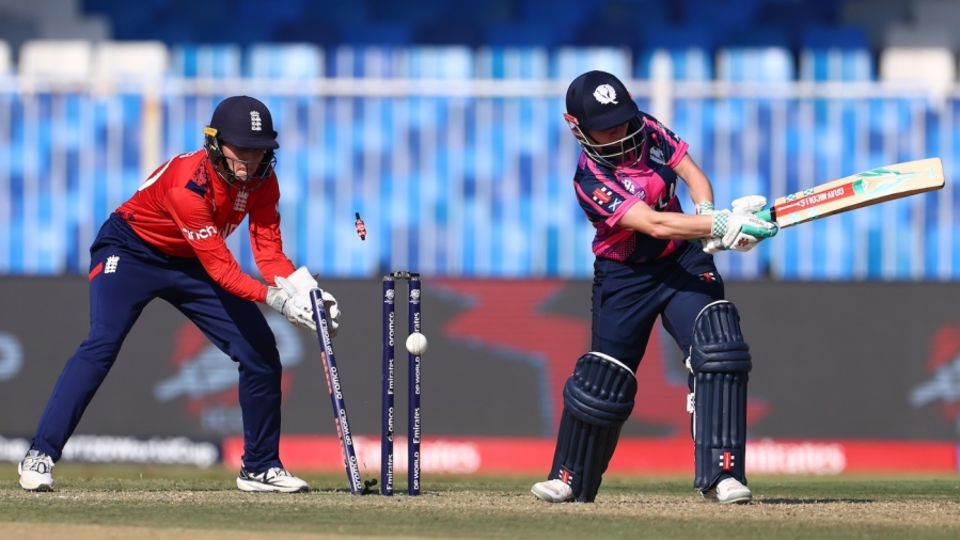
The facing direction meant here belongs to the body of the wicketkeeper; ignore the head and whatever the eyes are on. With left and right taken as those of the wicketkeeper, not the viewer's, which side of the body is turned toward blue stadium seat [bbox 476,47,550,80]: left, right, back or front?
left

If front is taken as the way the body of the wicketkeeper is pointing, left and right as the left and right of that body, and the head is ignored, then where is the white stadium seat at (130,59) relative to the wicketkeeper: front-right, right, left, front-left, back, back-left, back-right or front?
back-left

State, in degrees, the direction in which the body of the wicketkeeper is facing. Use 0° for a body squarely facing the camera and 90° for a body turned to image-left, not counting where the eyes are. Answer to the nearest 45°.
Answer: approximately 315°

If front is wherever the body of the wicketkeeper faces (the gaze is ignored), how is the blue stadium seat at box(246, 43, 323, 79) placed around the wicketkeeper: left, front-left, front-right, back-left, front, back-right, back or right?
back-left

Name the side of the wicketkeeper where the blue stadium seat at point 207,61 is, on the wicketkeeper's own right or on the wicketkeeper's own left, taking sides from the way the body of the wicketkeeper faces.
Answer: on the wicketkeeper's own left
